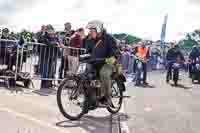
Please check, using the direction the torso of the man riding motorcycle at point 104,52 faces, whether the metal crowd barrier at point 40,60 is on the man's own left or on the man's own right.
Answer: on the man's own right

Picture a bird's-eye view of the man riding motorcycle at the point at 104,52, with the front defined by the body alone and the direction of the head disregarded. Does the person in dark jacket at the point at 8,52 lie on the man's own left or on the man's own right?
on the man's own right

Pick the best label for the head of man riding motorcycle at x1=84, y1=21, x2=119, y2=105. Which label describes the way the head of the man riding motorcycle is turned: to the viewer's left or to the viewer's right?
to the viewer's left

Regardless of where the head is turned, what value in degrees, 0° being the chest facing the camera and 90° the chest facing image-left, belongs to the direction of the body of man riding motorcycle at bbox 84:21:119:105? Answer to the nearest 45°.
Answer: approximately 45°

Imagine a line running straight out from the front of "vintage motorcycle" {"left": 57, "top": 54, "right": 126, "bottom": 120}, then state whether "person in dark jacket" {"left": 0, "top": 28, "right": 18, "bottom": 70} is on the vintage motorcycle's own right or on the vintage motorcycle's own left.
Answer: on the vintage motorcycle's own right
